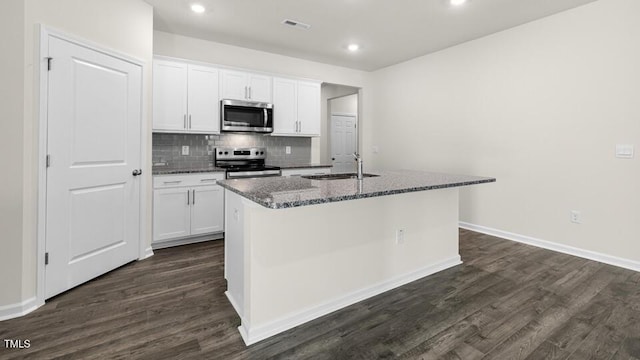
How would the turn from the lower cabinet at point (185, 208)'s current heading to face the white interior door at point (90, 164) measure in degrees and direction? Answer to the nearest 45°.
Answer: approximately 45° to its right

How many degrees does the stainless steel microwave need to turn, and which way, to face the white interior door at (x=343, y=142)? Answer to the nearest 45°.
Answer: approximately 135° to its left

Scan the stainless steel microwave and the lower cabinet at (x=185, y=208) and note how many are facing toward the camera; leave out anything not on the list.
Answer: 2

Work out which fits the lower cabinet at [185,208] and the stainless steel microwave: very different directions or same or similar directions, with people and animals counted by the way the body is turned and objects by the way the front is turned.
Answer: same or similar directions

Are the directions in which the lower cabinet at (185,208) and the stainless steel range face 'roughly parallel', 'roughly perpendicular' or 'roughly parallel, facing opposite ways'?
roughly parallel

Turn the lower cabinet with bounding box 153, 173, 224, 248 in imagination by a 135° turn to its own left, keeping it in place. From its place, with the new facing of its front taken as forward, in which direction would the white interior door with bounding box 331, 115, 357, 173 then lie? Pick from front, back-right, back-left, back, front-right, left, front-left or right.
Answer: front

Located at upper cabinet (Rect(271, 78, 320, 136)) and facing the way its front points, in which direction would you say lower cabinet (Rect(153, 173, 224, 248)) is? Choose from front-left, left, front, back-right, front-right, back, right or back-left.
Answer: right

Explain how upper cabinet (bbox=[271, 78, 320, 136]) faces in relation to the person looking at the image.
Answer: facing the viewer and to the right of the viewer

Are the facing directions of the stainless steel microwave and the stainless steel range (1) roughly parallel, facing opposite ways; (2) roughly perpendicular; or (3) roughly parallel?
roughly parallel

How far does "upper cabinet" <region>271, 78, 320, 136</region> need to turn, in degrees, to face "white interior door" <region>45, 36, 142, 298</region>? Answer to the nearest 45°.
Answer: approximately 90° to its right

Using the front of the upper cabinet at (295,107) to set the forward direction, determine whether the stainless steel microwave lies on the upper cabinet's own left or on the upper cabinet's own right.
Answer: on the upper cabinet's own right

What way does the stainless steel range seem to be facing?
toward the camera

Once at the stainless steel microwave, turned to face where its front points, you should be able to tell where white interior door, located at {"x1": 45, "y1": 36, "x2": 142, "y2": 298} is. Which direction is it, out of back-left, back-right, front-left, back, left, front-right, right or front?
front-right

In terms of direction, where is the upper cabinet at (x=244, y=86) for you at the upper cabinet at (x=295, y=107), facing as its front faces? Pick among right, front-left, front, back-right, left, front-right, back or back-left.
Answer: right

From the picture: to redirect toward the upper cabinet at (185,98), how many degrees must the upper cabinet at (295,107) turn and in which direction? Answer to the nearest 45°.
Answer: approximately 90° to its right

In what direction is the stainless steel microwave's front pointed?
toward the camera
